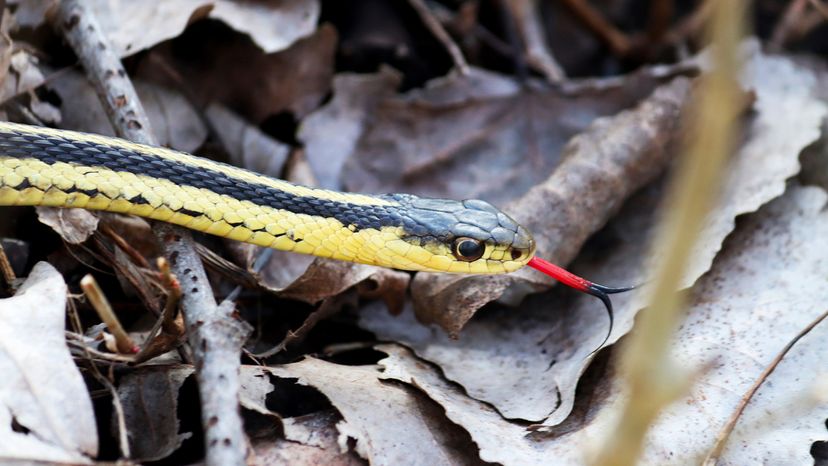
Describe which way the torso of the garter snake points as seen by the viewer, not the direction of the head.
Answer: to the viewer's right

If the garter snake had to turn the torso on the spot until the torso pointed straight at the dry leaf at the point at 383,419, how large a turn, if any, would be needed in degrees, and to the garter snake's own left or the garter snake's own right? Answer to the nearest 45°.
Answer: approximately 45° to the garter snake's own right

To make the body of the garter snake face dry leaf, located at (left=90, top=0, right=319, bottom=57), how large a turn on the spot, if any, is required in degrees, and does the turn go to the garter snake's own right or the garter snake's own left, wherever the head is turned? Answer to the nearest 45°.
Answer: approximately 135° to the garter snake's own left

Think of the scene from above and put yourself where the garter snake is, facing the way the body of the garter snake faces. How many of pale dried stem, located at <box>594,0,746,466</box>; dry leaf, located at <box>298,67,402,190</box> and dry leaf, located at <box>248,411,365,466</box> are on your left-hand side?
1

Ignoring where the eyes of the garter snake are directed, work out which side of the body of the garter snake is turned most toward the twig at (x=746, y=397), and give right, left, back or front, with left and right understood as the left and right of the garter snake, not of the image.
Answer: front

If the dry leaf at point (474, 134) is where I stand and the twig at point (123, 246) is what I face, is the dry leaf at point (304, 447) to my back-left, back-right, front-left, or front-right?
front-left
